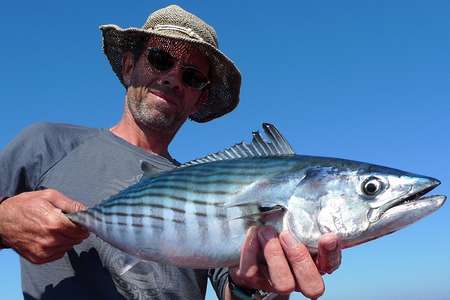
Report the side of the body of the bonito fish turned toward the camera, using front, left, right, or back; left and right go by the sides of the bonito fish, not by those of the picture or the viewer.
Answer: right

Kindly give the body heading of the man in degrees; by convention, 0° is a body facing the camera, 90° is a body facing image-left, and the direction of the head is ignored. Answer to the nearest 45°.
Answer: approximately 315°
